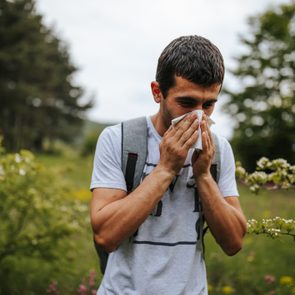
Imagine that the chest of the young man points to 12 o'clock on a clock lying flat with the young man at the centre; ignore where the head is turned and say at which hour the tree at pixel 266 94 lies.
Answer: The tree is roughly at 8 o'clock from the young man.

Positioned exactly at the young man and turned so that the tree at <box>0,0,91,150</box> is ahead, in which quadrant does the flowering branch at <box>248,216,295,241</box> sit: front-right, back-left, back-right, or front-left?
front-right

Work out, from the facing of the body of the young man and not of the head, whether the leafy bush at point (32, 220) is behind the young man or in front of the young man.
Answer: behind

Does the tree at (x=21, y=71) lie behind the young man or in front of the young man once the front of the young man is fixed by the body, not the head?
behind

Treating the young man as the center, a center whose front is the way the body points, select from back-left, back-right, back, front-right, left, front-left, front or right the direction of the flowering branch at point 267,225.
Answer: left

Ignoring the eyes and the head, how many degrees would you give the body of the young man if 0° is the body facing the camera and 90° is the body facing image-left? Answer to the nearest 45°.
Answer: approximately 315°

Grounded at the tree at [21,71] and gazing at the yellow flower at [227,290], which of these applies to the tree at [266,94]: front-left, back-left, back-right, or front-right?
front-left
